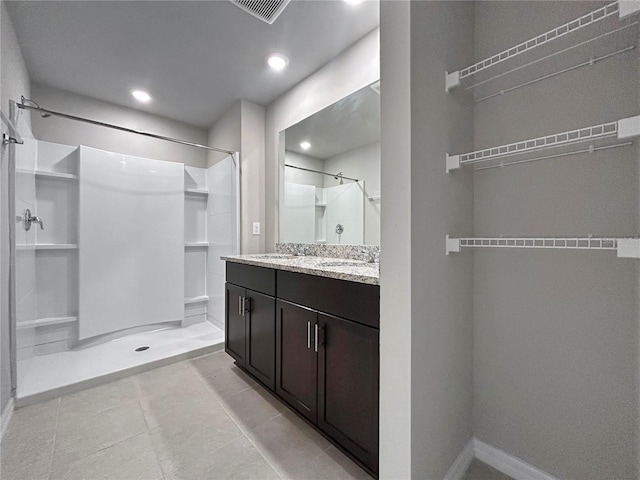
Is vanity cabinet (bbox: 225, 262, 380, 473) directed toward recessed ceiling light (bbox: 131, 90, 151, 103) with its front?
no

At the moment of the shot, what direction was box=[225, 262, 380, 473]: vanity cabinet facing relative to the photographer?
facing the viewer and to the left of the viewer

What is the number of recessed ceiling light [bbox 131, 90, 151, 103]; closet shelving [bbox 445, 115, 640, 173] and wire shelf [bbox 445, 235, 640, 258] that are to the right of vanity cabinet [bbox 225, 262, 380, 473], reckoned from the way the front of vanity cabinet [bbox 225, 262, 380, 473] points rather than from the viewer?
1

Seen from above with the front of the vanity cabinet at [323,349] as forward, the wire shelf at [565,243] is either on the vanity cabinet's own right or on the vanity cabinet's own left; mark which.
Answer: on the vanity cabinet's own left

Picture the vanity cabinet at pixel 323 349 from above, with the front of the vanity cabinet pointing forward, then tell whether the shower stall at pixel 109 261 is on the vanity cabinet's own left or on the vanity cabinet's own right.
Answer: on the vanity cabinet's own right

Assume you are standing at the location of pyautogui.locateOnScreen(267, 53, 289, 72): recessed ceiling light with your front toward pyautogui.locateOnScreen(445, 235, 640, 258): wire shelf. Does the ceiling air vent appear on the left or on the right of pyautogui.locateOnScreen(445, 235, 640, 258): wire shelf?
right

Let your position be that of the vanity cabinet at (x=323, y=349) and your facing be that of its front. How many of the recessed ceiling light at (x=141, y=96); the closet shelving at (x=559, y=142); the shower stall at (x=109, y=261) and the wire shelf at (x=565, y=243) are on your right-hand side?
2
